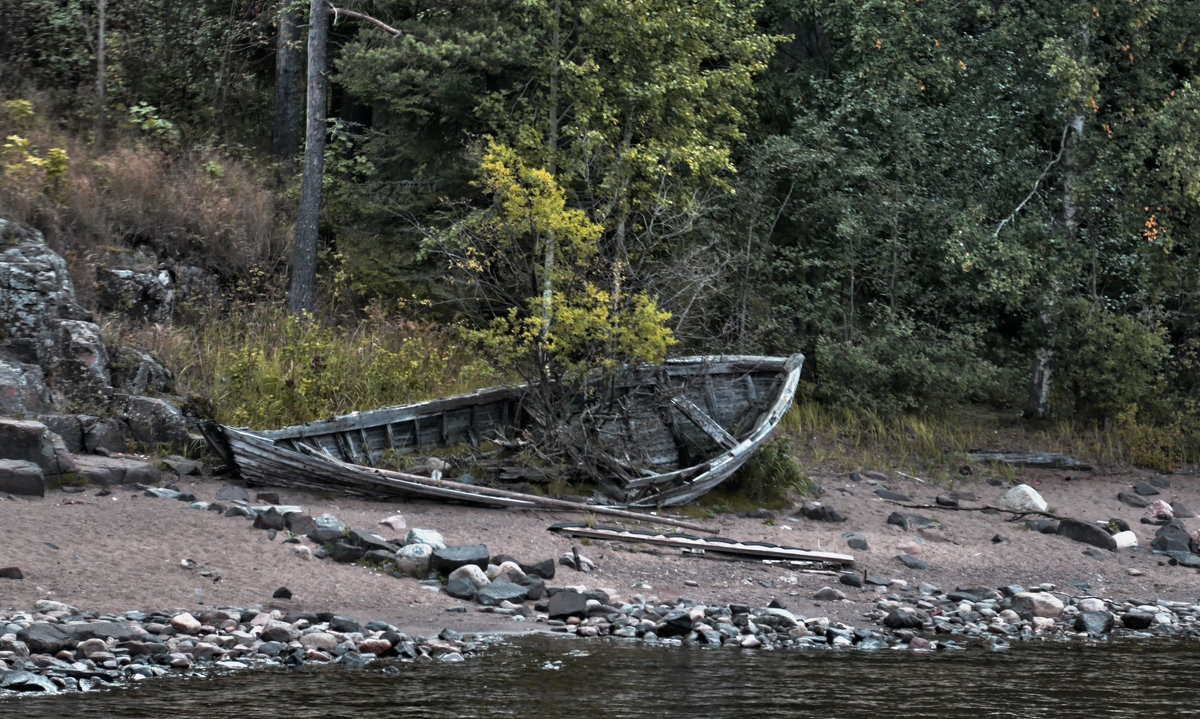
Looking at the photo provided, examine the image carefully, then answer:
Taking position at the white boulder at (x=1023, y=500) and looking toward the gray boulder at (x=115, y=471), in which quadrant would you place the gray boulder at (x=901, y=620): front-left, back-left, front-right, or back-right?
front-left

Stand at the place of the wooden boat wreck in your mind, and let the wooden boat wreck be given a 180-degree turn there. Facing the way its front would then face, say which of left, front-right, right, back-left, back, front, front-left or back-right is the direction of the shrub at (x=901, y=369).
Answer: back-right

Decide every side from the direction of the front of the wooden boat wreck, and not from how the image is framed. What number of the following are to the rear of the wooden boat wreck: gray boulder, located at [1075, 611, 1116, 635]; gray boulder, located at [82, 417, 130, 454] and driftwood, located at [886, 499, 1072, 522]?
1

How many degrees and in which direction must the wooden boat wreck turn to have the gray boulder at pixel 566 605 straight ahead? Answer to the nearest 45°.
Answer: approximately 90° to its right

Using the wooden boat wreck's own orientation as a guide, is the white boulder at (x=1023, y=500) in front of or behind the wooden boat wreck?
in front

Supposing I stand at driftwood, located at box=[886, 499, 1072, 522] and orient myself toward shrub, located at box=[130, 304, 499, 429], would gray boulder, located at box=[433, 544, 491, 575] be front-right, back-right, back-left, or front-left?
front-left

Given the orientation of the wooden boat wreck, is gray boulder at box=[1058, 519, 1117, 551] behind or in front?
in front

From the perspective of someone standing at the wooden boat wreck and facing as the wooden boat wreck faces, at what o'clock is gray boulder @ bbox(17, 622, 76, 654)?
The gray boulder is roughly at 4 o'clock from the wooden boat wreck.

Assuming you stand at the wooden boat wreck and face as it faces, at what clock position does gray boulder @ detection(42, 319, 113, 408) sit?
The gray boulder is roughly at 6 o'clock from the wooden boat wreck.

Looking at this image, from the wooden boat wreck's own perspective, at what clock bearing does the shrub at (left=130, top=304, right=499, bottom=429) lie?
The shrub is roughly at 7 o'clock from the wooden boat wreck.

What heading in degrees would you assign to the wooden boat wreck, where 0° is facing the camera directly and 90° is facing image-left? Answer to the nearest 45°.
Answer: approximately 270°

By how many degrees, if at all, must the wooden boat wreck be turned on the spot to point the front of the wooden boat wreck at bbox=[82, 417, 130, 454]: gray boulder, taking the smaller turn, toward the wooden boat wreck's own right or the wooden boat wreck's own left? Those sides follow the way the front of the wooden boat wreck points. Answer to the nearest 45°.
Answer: approximately 180°

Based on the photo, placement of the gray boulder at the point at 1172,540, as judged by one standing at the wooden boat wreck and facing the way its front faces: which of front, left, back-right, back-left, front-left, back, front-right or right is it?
front

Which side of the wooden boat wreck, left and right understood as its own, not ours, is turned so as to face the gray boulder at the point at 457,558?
right

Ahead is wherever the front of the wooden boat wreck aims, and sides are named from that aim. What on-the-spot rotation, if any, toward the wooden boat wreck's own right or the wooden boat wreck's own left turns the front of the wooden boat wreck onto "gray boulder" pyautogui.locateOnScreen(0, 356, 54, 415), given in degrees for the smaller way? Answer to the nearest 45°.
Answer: approximately 180°
